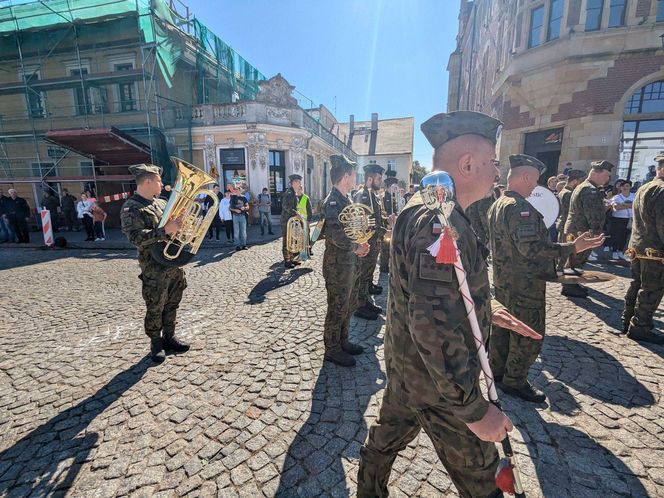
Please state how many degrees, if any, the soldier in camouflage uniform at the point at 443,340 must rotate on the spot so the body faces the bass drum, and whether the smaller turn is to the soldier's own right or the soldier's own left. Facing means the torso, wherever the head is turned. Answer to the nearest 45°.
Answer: approximately 90° to the soldier's own left

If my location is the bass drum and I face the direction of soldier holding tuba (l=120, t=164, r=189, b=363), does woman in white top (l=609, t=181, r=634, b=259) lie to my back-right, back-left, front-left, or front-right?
back-right

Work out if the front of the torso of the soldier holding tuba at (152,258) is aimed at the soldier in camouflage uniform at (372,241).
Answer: yes

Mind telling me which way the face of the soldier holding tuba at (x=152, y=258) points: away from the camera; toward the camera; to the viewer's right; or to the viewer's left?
to the viewer's right

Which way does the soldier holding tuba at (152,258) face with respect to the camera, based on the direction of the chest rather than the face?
to the viewer's right
